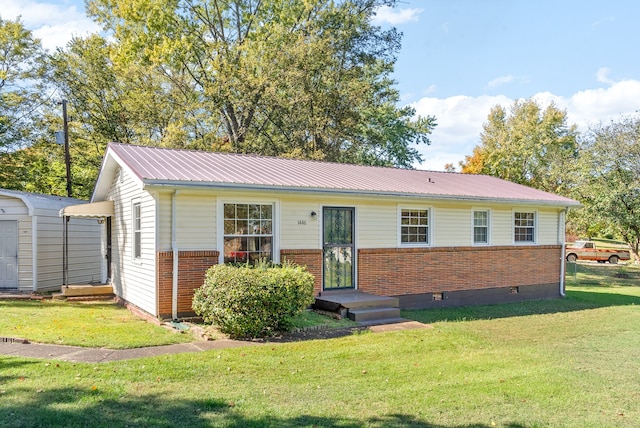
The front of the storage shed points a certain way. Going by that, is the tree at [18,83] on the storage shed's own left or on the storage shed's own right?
on the storage shed's own right

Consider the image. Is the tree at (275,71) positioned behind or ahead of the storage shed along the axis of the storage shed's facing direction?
behind

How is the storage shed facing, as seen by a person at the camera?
facing the viewer and to the left of the viewer

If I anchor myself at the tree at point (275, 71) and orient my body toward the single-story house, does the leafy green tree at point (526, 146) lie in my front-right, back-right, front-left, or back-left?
back-left

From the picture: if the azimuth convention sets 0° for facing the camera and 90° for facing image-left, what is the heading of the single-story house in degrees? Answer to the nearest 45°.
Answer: approximately 315°

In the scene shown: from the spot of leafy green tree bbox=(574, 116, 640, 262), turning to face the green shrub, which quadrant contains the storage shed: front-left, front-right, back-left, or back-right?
front-right

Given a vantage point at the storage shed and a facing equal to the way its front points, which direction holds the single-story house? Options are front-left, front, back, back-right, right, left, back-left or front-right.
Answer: left

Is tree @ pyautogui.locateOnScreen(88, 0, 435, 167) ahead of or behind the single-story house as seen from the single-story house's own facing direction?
behind

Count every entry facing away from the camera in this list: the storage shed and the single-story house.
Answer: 0
